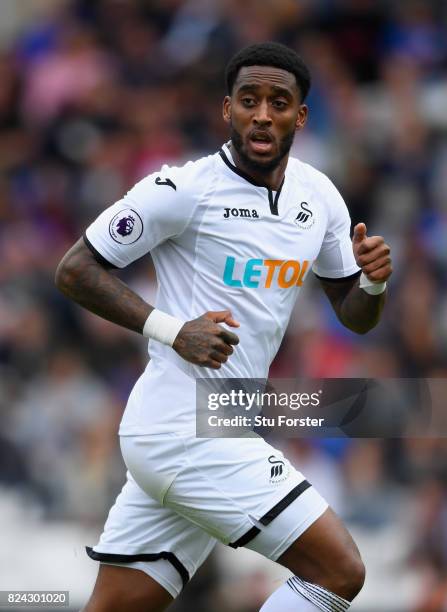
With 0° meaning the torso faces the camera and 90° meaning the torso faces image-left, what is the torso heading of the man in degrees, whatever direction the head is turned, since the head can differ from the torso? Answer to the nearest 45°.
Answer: approximately 315°
